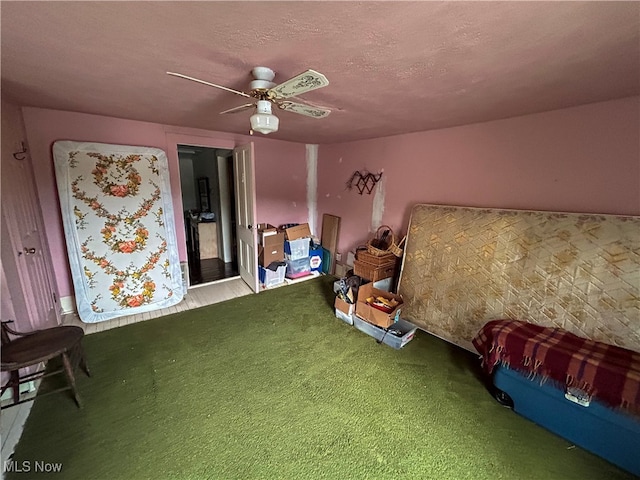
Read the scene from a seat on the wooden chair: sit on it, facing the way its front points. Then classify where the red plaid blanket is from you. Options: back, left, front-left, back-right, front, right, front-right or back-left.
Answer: front-right

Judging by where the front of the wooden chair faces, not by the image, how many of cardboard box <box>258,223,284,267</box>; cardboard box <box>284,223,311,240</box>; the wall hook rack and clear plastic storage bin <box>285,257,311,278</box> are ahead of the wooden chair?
4

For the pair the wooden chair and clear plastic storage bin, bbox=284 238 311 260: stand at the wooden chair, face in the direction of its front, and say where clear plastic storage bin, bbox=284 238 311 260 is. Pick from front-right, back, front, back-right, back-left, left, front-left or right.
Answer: front

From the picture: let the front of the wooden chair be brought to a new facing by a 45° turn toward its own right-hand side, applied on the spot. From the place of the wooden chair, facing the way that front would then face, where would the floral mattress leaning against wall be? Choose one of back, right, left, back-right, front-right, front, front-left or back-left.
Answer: left

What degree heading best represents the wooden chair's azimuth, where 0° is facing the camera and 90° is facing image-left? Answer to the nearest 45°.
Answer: approximately 270°

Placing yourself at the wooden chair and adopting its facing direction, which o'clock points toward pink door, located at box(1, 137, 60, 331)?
The pink door is roughly at 9 o'clock from the wooden chair.

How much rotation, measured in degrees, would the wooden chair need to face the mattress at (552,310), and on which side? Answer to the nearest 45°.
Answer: approximately 45° to its right

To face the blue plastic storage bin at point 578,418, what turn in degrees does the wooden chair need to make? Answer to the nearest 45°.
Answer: approximately 45° to its right

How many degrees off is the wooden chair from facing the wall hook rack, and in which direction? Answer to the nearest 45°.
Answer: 0° — it already faces it
